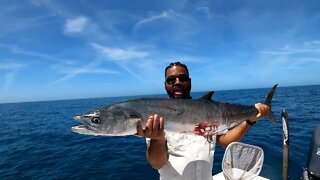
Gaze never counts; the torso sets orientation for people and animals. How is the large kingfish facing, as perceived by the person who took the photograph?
facing to the left of the viewer

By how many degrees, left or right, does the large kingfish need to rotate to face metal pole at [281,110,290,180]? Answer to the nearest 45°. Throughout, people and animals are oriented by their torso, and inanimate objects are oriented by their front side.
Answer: approximately 135° to its right
